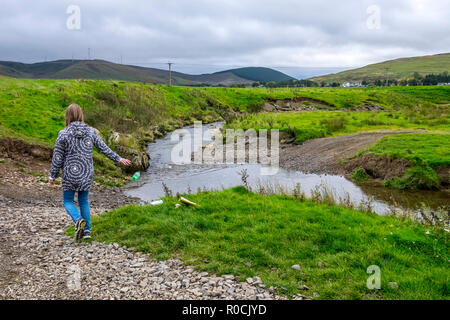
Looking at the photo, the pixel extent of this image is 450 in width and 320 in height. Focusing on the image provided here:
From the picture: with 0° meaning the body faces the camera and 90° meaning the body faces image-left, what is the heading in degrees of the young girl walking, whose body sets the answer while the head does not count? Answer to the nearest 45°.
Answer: approximately 180°

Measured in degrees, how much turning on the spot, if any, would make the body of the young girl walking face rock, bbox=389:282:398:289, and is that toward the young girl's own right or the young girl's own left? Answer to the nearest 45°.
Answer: approximately 135° to the young girl's own right

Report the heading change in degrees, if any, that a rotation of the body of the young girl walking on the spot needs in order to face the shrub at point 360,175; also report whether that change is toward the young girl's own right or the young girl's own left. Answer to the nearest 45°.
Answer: approximately 45° to the young girl's own right

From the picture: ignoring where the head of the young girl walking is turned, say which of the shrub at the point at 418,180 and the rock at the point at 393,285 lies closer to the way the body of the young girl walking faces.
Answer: the shrub

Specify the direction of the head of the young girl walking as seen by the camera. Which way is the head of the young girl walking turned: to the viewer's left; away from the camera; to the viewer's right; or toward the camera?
away from the camera

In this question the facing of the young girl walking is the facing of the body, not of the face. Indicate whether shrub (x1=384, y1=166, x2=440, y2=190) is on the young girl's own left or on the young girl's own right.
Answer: on the young girl's own right
